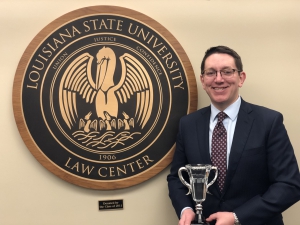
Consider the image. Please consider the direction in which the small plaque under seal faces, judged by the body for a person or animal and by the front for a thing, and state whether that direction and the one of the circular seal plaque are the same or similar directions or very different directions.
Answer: same or similar directions

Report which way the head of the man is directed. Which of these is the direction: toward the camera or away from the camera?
toward the camera

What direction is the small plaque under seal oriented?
toward the camera

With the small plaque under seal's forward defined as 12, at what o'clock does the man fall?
The man is roughly at 10 o'clock from the small plaque under seal.

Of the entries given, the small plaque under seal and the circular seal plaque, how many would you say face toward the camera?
2

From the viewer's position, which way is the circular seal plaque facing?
facing the viewer

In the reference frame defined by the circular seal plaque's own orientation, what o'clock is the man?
The man is roughly at 10 o'clock from the circular seal plaque.
